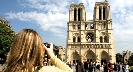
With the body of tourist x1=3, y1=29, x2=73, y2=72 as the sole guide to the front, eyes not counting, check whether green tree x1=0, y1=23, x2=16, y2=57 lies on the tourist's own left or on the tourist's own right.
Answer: on the tourist's own left

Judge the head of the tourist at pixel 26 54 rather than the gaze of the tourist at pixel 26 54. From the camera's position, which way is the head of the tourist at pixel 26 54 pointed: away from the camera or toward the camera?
away from the camera

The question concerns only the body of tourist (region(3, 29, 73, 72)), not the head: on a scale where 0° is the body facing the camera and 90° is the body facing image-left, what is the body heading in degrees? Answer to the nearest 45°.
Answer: approximately 225°
